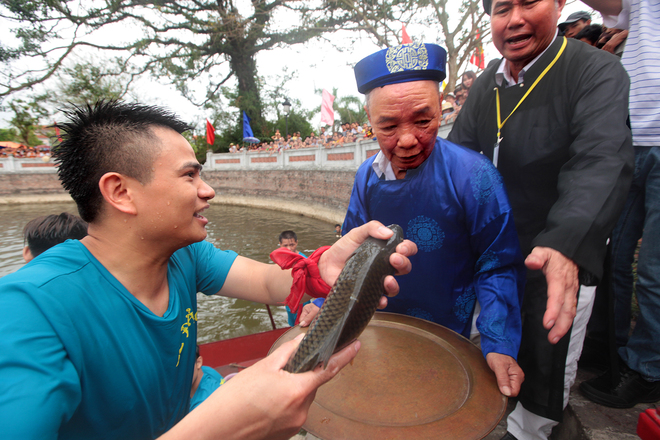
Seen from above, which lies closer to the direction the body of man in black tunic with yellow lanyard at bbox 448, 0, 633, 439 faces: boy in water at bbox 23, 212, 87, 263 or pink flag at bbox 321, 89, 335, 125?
the boy in water

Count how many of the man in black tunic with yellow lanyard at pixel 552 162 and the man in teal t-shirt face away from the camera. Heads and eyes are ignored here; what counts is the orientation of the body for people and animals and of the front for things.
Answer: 0

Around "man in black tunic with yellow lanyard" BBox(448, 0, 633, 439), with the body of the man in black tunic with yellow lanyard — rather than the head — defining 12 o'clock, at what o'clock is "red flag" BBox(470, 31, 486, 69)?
The red flag is roughly at 4 o'clock from the man in black tunic with yellow lanyard.

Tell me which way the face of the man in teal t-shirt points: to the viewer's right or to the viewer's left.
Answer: to the viewer's right

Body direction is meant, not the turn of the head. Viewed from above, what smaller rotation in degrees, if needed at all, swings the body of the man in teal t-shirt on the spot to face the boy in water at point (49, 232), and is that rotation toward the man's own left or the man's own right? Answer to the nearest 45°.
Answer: approximately 180°

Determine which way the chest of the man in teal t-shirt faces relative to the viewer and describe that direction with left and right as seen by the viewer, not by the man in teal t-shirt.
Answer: facing the viewer and to the right of the viewer

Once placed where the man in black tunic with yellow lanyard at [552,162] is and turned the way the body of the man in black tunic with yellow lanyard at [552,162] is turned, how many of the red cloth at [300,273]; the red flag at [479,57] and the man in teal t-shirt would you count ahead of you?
2

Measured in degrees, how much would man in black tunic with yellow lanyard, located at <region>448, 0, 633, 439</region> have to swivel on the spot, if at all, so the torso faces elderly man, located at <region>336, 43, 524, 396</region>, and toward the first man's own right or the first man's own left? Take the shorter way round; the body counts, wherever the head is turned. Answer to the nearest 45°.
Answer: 0° — they already face them

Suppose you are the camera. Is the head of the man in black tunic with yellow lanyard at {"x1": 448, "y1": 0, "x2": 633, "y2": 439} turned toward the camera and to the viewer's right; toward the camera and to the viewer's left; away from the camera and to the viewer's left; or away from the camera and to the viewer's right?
toward the camera and to the viewer's left

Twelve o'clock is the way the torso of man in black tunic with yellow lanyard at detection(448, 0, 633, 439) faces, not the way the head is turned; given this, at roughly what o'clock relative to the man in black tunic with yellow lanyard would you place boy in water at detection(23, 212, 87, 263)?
The boy in water is roughly at 1 o'clock from the man in black tunic with yellow lanyard.

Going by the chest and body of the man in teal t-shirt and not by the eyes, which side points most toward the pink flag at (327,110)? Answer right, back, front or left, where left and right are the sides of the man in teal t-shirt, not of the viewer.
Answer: left

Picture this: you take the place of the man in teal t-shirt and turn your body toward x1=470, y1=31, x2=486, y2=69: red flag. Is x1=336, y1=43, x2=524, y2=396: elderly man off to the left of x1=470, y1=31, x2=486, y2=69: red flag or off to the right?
right

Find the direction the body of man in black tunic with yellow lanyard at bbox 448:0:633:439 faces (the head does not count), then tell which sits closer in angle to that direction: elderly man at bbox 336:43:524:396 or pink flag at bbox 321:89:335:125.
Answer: the elderly man

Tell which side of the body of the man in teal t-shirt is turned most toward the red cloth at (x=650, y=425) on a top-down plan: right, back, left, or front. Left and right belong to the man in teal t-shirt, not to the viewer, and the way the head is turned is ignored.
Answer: front

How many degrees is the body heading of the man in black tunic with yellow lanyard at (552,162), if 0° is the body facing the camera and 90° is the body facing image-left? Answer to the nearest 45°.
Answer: approximately 45°

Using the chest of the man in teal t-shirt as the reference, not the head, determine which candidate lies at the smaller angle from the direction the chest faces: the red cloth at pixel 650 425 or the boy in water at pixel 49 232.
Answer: the red cloth

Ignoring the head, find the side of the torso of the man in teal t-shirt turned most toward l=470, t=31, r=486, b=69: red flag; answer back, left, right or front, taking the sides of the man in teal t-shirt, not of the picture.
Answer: left
